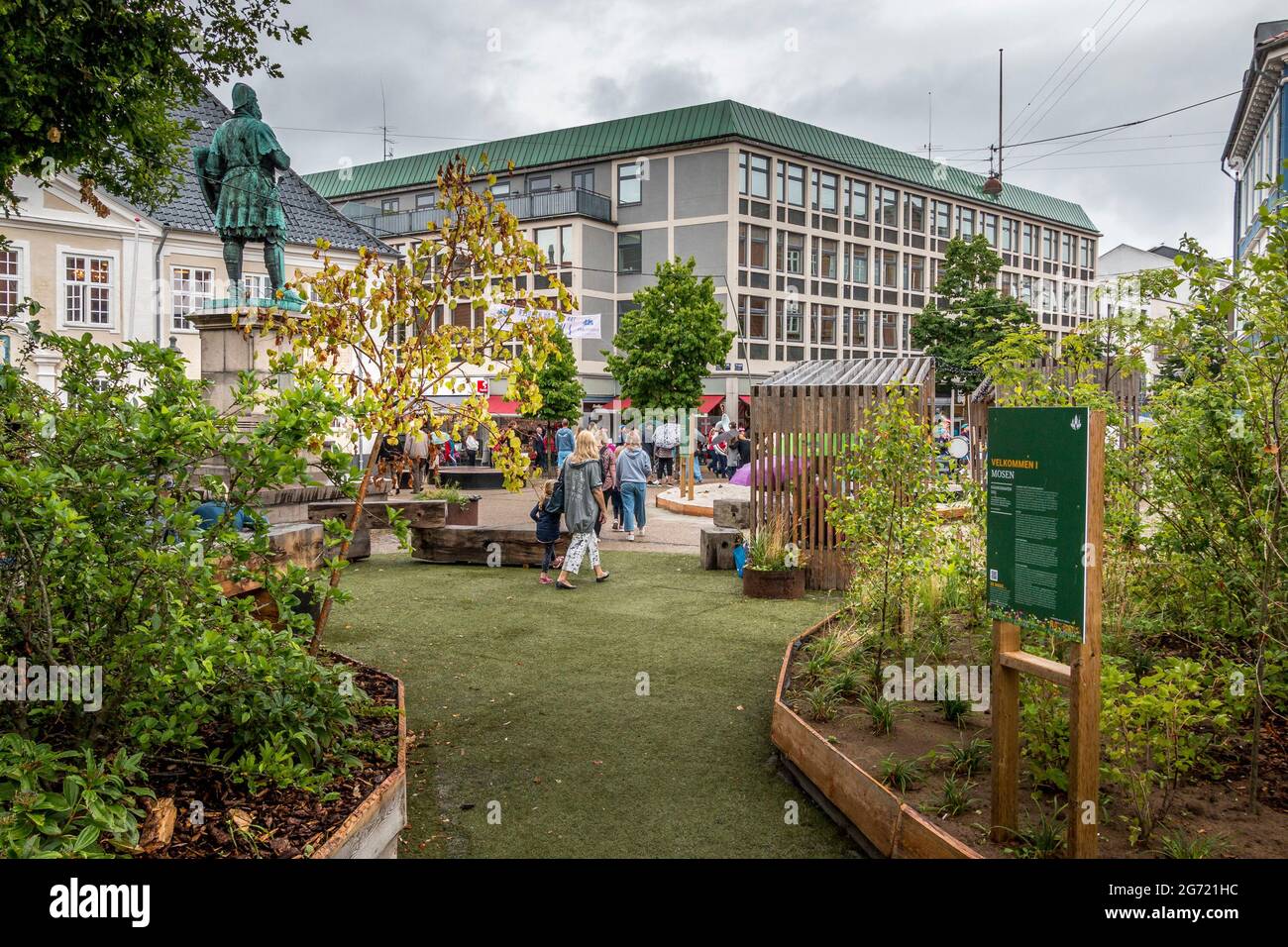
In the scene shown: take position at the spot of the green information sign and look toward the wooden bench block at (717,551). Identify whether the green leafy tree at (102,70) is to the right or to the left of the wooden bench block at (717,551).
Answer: left

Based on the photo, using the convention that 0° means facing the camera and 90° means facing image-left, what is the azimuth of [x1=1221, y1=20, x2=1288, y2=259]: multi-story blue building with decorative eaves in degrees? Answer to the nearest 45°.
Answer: approximately 90°

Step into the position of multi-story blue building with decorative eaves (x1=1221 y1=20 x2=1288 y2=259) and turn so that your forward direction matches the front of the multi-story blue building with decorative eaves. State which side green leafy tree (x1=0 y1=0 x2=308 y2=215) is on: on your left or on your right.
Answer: on your left

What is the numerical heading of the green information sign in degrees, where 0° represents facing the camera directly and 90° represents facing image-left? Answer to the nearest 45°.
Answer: approximately 45°

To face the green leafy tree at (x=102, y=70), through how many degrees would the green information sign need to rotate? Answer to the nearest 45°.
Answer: approximately 45° to its right

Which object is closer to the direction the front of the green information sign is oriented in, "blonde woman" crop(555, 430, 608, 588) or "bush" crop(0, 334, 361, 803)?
the bush

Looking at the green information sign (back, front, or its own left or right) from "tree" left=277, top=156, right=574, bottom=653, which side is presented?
right

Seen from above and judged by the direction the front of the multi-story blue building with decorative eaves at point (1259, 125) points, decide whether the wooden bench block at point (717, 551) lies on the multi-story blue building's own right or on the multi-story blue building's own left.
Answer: on the multi-story blue building's own left

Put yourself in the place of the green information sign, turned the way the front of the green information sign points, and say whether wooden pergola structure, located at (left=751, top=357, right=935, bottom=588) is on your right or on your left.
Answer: on your right

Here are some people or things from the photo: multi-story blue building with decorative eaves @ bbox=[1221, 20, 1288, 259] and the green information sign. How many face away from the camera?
0

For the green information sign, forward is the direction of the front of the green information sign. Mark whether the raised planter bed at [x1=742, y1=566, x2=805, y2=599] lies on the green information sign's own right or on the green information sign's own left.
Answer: on the green information sign's own right

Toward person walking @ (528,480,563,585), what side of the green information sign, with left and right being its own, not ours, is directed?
right

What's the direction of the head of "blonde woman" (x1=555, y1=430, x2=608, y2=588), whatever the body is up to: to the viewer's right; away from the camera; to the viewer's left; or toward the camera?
away from the camera
